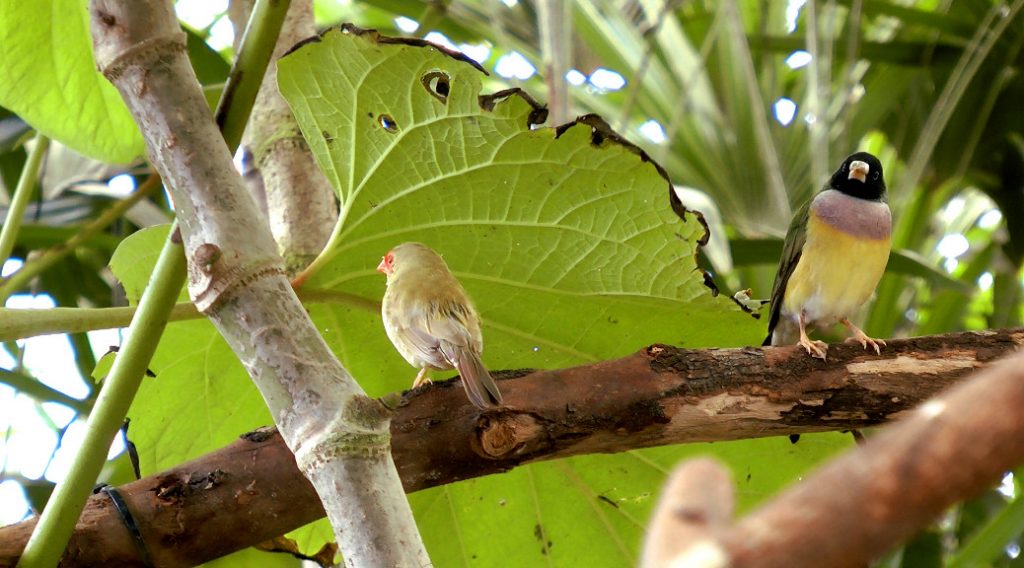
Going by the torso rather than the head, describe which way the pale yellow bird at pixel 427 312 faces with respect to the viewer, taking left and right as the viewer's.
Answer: facing away from the viewer and to the left of the viewer
